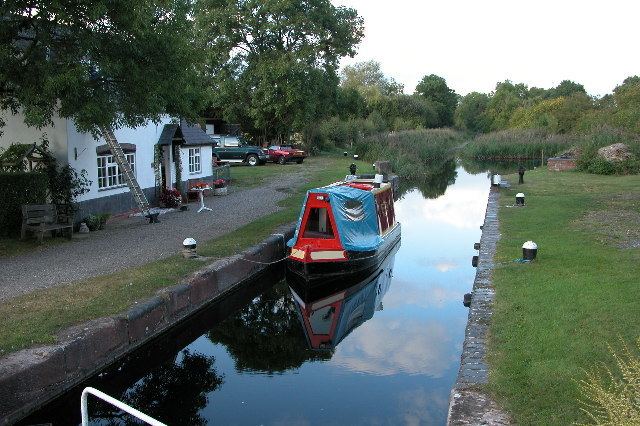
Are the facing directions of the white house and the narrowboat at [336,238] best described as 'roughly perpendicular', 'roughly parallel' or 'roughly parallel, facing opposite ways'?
roughly perpendicular

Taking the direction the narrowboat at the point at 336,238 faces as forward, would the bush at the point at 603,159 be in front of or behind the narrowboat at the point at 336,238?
behind

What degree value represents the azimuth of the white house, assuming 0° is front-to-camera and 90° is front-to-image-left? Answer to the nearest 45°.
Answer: approximately 315°

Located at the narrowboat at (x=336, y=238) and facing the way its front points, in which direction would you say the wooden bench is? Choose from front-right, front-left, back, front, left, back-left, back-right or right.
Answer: front-right

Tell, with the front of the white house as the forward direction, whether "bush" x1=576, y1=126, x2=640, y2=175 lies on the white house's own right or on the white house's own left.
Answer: on the white house's own left

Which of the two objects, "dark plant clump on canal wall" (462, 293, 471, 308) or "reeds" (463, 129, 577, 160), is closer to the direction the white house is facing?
the dark plant clump on canal wall

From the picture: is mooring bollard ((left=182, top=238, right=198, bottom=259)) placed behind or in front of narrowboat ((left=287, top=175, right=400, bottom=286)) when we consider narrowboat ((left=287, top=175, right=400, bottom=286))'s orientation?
in front

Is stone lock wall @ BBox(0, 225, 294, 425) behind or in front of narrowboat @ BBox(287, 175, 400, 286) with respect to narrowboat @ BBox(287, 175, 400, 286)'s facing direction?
in front

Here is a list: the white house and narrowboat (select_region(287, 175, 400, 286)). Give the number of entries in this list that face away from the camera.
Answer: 0

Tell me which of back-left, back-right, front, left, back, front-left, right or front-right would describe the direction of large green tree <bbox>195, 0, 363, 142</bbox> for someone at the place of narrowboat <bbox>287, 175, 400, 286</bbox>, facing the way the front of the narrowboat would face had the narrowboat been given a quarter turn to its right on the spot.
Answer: front-right

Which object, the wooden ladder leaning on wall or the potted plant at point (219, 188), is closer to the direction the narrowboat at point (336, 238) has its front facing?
the wooden ladder leaning on wall

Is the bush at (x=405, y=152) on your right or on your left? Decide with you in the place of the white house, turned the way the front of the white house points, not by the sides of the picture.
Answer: on your left

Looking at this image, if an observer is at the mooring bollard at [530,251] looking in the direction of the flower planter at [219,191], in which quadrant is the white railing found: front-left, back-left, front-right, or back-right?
back-left

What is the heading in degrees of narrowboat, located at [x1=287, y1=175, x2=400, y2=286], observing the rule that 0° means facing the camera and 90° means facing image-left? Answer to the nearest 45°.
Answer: approximately 45°

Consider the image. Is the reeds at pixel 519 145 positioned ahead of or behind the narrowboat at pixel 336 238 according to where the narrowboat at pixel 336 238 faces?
behind
